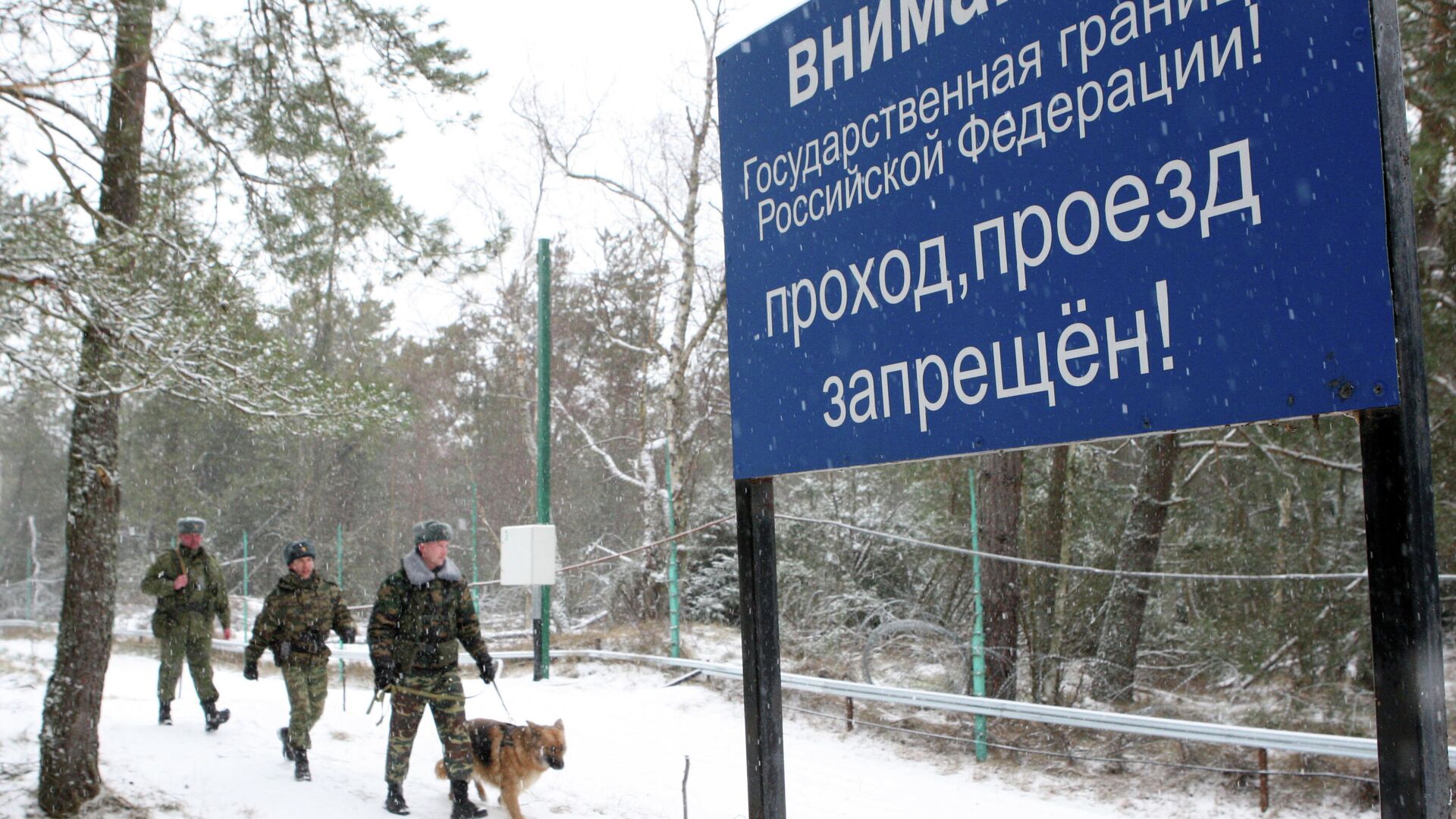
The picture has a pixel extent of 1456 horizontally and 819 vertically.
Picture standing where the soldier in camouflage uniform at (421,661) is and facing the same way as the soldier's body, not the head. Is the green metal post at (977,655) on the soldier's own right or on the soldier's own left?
on the soldier's own left

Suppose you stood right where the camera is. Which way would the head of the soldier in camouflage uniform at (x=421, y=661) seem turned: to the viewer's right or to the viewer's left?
to the viewer's right

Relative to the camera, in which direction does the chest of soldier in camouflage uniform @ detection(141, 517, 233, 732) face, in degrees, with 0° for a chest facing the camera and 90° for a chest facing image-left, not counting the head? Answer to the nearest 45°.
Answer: approximately 315°

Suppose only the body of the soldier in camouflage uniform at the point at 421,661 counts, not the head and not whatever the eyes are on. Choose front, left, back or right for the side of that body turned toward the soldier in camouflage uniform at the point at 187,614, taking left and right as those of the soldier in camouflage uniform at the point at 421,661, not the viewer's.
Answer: back

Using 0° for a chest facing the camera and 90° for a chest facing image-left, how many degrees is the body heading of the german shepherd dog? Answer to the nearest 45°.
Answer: approximately 315°

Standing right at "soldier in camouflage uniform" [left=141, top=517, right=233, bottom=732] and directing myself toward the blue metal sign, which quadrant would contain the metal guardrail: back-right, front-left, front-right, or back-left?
front-left

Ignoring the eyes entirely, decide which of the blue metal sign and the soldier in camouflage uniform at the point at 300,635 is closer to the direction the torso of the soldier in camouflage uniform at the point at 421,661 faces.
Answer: the blue metal sign

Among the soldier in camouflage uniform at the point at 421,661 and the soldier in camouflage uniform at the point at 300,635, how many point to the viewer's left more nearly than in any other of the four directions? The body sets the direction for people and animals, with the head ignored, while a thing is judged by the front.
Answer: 0

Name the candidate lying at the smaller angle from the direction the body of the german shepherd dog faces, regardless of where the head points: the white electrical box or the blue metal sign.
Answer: the blue metal sign

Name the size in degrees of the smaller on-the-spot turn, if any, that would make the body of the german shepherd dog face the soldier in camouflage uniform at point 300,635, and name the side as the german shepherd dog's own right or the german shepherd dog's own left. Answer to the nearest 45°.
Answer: approximately 180°

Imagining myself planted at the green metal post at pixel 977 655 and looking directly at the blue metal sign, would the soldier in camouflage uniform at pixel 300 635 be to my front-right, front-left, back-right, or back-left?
front-right
